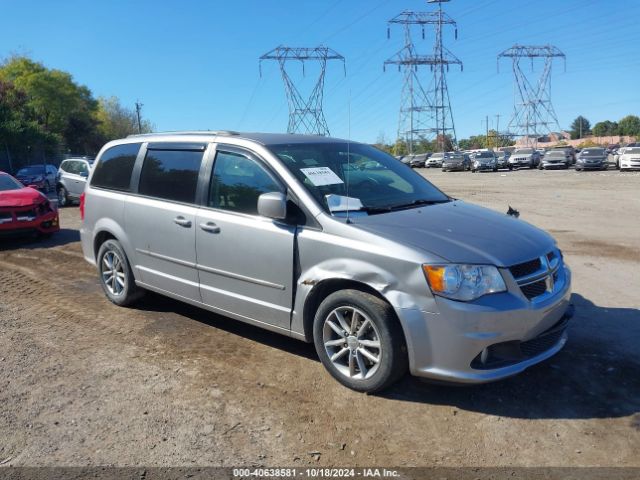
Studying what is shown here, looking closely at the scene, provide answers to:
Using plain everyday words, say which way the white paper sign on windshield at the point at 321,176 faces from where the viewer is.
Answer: facing the viewer and to the right of the viewer

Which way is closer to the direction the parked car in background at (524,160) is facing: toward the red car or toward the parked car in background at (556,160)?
the red car

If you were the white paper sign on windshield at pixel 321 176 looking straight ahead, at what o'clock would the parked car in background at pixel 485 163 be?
The parked car in background is roughly at 8 o'clock from the white paper sign on windshield.

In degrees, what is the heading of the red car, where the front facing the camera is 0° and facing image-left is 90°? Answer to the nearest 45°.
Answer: approximately 315°

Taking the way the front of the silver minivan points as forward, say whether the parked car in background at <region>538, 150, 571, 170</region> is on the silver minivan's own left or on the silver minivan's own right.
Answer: on the silver minivan's own left

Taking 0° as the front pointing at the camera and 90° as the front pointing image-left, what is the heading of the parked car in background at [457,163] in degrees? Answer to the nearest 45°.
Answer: approximately 45°

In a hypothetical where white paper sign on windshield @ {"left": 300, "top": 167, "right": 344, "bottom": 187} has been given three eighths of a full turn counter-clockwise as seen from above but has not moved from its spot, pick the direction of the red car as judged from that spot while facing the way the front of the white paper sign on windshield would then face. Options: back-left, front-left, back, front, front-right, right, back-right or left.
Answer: front-left

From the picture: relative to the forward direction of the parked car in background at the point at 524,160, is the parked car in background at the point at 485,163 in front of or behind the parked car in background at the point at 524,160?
in front

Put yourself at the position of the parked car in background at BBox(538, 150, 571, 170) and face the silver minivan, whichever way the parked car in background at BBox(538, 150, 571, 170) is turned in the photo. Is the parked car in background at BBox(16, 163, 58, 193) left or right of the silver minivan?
right

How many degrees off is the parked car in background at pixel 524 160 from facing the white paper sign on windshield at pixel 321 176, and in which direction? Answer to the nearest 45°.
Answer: approximately 45° to its left

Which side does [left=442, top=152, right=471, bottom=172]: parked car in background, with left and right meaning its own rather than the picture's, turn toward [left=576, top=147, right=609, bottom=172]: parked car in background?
left

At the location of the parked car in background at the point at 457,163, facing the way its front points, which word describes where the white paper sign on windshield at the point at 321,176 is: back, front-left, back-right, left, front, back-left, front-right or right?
front-left

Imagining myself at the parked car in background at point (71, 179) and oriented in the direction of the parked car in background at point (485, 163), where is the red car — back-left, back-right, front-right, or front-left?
back-right

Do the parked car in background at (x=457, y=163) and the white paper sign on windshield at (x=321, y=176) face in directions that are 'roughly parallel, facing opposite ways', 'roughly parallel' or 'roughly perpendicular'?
roughly perpendicular
